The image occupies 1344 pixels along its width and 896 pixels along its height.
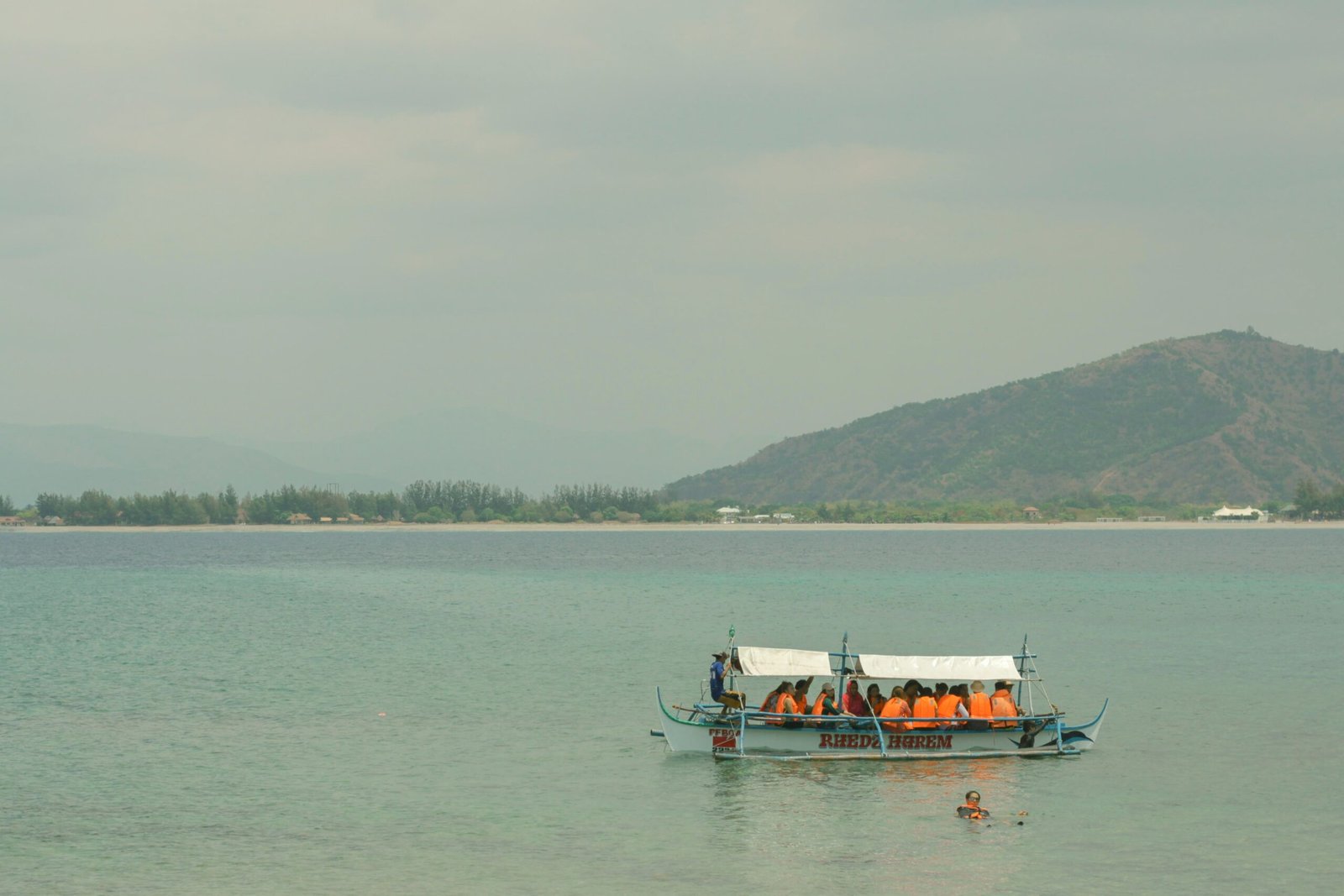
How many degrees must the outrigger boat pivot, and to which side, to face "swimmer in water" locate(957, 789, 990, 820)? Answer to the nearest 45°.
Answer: approximately 90° to its right

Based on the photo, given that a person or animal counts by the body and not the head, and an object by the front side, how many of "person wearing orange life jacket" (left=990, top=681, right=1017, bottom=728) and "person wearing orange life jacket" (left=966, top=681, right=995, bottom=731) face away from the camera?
2

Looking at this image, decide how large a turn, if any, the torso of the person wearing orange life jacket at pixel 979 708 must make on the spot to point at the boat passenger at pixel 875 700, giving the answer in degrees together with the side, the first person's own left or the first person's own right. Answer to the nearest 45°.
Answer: approximately 90° to the first person's own left

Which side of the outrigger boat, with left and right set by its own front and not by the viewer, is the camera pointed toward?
right

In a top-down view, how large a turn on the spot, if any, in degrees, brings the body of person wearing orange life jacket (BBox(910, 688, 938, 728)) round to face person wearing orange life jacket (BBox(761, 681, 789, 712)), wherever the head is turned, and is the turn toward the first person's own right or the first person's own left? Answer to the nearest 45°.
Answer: approximately 90° to the first person's own left

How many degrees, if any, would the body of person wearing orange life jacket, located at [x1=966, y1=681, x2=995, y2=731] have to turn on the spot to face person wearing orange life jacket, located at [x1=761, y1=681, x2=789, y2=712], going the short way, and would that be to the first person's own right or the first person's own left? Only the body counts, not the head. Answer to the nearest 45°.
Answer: approximately 90° to the first person's own left

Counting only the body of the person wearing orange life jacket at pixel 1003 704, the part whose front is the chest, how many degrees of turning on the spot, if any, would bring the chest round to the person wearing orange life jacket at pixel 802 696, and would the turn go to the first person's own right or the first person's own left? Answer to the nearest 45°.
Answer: approximately 90° to the first person's own left

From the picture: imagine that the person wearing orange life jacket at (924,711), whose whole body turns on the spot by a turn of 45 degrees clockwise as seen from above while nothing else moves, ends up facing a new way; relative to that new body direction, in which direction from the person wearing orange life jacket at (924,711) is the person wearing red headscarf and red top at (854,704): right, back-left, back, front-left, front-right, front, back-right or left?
back-left

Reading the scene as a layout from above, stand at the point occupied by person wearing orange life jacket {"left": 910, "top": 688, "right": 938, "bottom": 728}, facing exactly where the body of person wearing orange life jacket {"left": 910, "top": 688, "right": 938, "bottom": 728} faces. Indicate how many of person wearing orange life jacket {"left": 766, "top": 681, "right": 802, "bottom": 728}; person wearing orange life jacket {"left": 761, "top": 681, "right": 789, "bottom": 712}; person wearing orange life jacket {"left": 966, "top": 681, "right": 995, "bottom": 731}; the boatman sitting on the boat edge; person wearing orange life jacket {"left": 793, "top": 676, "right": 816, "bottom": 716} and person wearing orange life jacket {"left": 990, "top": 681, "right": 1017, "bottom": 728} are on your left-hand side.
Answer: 4
